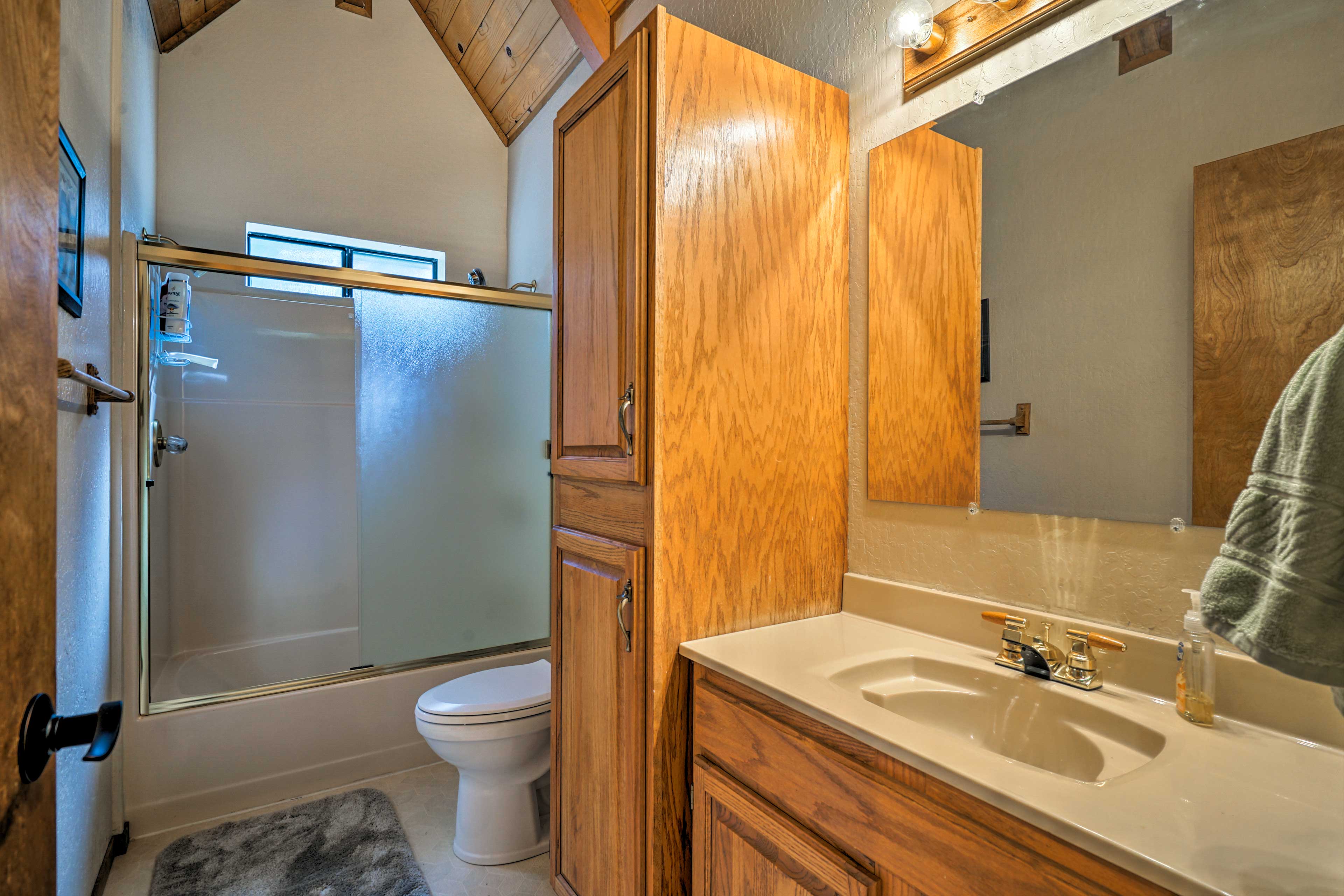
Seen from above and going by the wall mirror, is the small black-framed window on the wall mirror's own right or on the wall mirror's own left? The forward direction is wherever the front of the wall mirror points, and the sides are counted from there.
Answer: on the wall mirror's own right

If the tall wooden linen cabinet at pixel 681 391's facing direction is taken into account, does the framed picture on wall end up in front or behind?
in front

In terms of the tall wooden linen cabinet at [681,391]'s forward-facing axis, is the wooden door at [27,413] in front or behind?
in front

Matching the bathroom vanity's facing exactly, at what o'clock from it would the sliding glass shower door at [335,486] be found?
The sliding glass shower door is roughly at 2 o'clock from the bathroom vanity.

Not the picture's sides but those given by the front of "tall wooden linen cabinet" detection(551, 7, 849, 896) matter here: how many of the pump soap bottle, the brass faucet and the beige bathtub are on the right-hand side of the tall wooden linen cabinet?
1

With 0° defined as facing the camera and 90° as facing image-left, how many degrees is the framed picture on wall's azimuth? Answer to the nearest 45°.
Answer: approximately 270°

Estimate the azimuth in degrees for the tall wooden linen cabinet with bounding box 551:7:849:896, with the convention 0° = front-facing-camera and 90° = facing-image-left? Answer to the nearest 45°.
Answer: approximately 45°

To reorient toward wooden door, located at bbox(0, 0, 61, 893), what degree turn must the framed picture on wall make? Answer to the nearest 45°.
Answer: approximately 90° to its right
